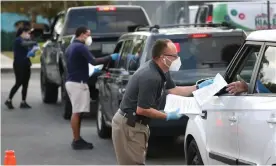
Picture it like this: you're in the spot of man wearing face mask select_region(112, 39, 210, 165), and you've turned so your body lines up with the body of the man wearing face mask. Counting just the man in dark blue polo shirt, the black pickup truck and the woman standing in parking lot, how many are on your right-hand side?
0

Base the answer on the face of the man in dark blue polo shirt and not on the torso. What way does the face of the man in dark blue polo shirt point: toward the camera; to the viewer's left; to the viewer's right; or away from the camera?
to the viewer's right

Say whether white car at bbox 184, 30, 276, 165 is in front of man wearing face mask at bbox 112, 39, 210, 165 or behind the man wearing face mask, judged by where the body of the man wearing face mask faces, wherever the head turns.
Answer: in front

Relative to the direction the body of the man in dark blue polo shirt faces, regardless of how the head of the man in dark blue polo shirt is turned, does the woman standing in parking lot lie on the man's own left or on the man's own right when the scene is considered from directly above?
on the man's own left

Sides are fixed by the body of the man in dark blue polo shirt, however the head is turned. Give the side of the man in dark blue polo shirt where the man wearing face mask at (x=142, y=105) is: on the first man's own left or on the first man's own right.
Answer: on the first man's own right

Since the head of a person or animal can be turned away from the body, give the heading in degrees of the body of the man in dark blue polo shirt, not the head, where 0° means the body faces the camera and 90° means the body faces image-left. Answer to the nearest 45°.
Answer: approximately 270°

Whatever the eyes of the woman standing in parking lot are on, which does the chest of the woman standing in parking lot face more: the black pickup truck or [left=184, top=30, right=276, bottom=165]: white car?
the black pickup truck

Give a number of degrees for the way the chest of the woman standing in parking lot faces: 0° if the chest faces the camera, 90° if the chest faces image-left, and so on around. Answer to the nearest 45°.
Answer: approximately 270°

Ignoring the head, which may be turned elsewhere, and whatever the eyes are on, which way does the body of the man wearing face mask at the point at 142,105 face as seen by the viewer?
to the viewer's right

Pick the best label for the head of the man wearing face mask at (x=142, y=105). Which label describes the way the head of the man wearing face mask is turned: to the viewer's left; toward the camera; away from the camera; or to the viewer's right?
to the viewer's right

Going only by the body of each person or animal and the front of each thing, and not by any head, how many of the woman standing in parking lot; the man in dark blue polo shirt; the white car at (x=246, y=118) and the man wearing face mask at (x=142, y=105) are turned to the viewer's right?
3
